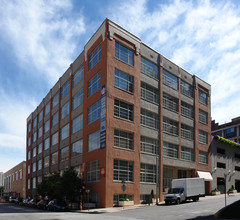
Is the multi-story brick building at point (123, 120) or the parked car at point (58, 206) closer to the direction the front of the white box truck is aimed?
the parked car
